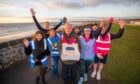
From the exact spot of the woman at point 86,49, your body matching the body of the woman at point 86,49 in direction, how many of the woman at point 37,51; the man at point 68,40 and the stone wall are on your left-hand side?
0

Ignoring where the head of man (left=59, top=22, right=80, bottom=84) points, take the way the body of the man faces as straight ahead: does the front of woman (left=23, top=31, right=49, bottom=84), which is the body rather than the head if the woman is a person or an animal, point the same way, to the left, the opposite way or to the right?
the same way

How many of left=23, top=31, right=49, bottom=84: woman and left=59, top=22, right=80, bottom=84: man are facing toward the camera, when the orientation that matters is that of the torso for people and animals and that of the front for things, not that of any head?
2

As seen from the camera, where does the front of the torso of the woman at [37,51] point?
toward the camera

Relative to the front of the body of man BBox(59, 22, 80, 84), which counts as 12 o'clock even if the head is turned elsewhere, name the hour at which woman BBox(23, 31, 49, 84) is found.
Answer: The woman is roughly at 3 o'clock from the man.

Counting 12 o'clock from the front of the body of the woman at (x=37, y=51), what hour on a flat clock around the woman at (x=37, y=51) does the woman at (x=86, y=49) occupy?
the woman at (x=86, y=49) is roughly at 9 o'clock from the woman at (x=37, y=51).

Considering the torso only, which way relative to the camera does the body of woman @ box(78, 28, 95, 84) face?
toward the camera

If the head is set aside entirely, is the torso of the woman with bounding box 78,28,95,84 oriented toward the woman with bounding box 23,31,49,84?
no

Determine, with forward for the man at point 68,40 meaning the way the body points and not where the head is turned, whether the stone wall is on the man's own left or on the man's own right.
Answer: on the man's own right

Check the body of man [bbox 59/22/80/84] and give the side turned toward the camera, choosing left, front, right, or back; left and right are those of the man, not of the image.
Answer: front

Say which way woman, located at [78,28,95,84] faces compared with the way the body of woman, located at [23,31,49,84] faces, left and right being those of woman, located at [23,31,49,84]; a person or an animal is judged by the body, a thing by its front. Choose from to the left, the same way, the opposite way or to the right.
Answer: the same way

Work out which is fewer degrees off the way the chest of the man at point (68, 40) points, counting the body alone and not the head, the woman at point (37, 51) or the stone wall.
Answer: the woman

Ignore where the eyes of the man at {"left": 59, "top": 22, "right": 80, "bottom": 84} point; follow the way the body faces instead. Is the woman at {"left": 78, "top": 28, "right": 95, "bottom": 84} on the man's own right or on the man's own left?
on the man's own left
